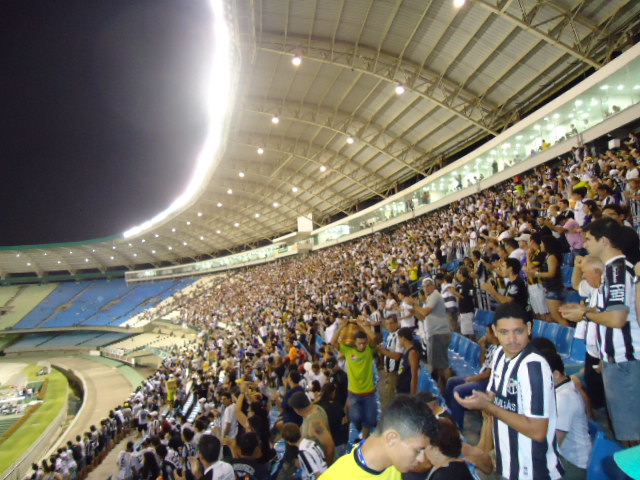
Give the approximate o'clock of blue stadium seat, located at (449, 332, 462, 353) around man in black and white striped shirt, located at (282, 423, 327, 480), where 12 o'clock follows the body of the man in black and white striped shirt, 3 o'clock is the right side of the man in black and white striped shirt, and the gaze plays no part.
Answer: The blue stadium seat is roughly at 3 o'clock from the man in black and white striped shirt.

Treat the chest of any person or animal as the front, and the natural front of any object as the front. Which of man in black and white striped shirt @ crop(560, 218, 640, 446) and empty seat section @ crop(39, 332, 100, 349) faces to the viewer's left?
the man in black and white striped shirt

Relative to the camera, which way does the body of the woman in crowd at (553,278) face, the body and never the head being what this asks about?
to the viewer's left

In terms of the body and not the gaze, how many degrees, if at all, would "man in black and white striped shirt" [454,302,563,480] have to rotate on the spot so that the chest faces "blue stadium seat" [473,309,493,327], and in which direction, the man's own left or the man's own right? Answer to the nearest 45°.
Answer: approximately 135° to the man's own right

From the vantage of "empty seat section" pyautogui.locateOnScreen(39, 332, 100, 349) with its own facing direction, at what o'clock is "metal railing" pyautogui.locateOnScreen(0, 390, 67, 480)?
The metal railing is roughly at 12 o'clock from the empty seat section.

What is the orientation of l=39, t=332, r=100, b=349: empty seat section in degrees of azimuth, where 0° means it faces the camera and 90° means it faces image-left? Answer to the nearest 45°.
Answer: approximately 0°

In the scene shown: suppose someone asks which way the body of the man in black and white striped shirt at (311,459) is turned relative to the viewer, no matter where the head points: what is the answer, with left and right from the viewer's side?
facing away from the viewer and to the left of the viewer
